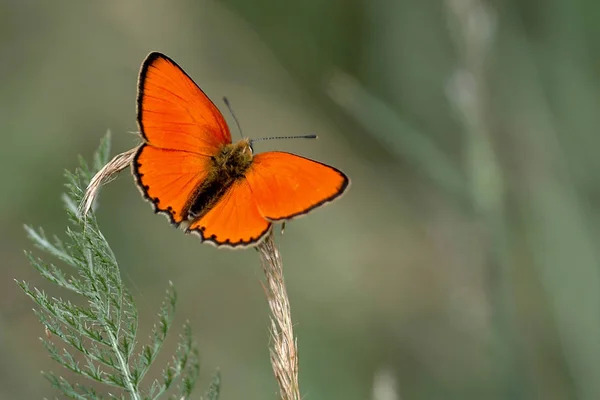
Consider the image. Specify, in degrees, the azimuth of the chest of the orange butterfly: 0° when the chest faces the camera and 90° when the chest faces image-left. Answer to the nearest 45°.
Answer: approximately 225°
